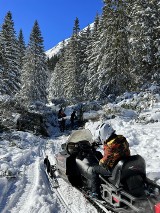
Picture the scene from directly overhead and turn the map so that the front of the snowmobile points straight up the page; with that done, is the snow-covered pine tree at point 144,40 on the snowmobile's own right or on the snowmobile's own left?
on the snowmobile's own right

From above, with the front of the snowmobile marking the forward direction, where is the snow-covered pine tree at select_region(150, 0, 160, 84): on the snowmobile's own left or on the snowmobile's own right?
on the snowmobile's own right

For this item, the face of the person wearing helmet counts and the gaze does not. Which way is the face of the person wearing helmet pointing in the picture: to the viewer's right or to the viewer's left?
to the viewer's left

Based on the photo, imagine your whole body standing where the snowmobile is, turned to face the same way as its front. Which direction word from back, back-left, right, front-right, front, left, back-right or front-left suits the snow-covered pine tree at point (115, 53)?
front-right

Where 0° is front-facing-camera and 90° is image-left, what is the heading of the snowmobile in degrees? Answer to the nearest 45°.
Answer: approximately 135°
